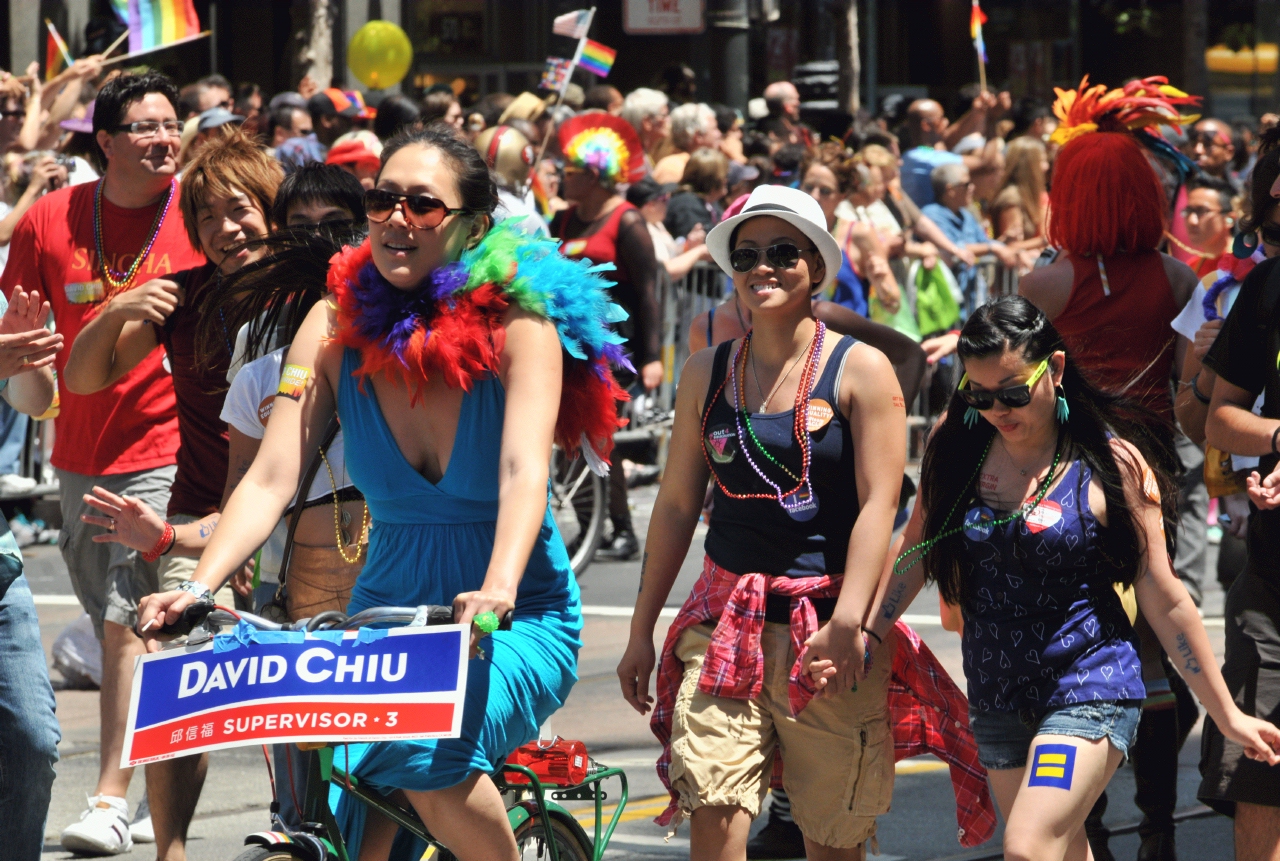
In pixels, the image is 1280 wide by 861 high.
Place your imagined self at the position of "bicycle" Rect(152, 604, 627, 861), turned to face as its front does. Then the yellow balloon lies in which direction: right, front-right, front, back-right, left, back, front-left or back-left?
back-right

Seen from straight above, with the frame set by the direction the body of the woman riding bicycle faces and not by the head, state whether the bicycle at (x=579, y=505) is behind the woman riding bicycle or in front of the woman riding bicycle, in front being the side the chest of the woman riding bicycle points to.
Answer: behind

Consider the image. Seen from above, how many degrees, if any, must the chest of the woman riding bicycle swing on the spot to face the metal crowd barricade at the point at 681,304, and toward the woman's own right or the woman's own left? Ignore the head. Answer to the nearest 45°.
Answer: approximately 135° to the woman's own right

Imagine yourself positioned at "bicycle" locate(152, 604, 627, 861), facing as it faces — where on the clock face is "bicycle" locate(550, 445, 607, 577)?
"bicycle" locate(550, 445, 607, 577) is roughly at 5 o'clock from "bicycle" locate(152, 604, 627, 861).

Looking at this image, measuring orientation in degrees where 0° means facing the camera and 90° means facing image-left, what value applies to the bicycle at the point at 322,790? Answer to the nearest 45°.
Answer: approximately 45°

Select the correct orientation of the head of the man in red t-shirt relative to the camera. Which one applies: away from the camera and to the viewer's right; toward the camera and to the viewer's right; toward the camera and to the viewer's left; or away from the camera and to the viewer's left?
toward the camera and to the viewer's right

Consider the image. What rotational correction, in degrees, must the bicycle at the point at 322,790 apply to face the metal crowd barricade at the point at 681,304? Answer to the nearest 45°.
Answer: approximately 135° to its right

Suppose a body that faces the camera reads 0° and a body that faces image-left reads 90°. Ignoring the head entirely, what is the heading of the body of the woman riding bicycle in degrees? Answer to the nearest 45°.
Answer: approximately 45°

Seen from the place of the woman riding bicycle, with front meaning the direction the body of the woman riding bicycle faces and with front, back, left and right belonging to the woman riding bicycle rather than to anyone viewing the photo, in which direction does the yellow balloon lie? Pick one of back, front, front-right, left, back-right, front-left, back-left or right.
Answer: back-right
